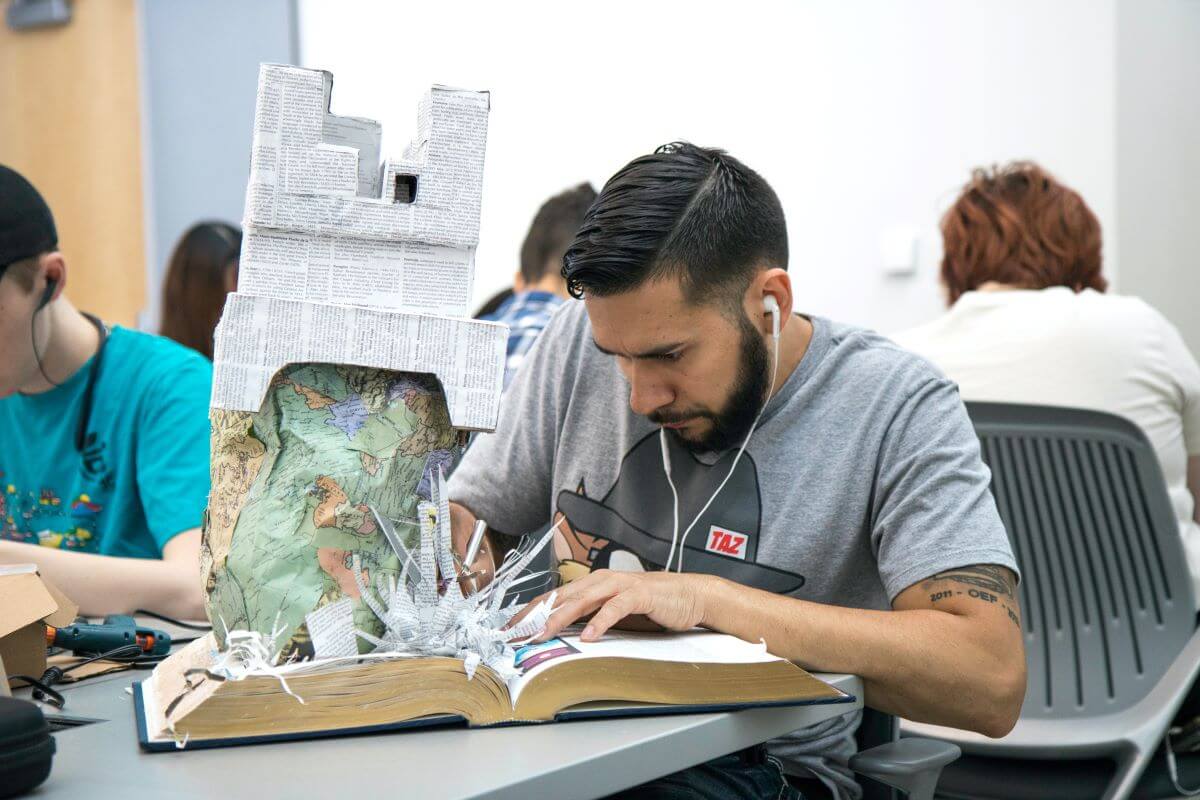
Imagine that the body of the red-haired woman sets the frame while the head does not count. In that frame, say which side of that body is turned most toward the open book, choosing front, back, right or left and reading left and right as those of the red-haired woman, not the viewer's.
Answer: back

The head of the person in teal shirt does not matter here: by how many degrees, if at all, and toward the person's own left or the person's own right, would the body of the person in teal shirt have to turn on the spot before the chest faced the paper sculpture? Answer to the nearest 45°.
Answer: approximately 45° to the person's own left

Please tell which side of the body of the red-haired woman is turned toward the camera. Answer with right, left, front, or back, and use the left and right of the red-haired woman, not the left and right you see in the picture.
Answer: back

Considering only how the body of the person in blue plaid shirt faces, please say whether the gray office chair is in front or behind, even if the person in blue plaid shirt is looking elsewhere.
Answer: behind

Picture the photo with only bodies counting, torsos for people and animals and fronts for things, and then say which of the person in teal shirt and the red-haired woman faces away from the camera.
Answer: the red-haired woman

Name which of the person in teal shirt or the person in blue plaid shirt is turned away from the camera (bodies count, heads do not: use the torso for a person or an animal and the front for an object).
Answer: the person in blue plaid shirt

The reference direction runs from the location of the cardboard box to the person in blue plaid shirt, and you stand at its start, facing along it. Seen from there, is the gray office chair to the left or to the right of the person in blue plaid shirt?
right

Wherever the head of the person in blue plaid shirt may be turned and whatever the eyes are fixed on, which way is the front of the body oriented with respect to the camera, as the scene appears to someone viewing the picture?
away from the camera
